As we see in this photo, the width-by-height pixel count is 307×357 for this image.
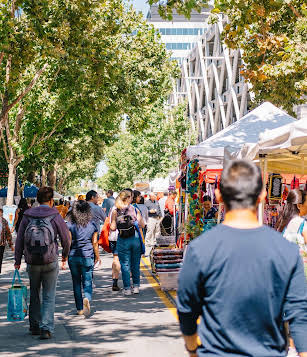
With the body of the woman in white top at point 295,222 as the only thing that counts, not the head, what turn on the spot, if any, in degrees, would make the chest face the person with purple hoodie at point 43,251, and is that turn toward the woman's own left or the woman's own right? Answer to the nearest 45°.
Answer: approximately 135° to the woman's own left

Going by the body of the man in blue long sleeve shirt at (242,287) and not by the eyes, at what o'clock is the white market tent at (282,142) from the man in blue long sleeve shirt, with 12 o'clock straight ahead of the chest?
The white market tent is roughly at 12 o'clock from the man in blue long sleeve shirt.

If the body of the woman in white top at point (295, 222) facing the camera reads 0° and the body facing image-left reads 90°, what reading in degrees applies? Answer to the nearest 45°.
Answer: approximately 225°

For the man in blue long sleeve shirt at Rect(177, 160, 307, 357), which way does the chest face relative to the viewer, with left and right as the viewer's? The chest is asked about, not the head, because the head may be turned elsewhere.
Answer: facing away from the viewer

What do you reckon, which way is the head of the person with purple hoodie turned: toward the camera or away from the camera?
away from the camera

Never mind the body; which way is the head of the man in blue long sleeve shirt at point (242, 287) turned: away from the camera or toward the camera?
away from the camera

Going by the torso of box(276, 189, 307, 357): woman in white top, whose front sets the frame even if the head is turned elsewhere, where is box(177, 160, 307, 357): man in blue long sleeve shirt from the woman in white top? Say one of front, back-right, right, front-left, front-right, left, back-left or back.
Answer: back-right

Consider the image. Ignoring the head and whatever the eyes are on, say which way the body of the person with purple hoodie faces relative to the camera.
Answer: away from the camera

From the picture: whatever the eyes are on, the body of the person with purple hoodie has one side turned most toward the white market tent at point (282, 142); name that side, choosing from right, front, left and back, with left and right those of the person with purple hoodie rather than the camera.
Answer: right

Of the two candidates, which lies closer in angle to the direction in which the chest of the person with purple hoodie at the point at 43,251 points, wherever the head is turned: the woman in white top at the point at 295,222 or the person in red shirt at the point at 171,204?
the person in red shirt

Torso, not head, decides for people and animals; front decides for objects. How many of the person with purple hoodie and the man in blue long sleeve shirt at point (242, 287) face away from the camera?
2

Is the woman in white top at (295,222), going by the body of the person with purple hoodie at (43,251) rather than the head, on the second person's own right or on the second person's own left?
on the second person's own right

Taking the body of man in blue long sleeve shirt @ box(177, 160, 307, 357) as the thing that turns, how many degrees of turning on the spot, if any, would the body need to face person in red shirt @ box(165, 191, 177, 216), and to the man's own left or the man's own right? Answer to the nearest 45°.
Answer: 0° — they already face them

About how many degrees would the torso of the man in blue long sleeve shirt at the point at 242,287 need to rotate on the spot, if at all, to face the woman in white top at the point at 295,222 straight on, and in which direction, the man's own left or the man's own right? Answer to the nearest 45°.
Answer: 0° — they already face them
